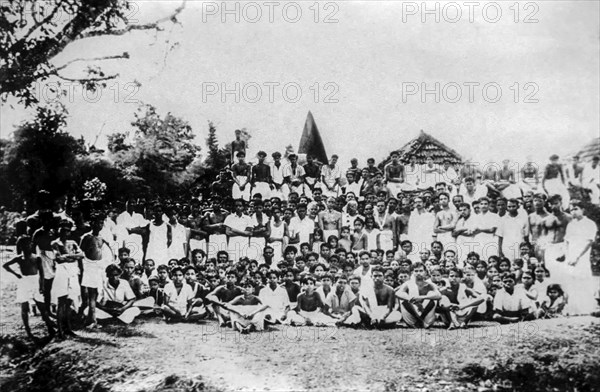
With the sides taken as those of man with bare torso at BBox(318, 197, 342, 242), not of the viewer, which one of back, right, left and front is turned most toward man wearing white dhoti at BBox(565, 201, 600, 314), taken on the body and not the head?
left

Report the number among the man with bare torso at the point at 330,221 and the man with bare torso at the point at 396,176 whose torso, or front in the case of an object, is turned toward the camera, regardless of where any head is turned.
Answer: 2

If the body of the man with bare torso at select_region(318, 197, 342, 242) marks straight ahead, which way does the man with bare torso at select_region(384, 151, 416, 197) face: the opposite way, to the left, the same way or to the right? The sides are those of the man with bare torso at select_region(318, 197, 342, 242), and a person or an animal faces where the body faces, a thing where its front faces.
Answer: the same way

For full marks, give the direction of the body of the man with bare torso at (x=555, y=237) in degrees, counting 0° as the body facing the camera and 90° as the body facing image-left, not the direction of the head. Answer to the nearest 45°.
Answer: approximately 0°

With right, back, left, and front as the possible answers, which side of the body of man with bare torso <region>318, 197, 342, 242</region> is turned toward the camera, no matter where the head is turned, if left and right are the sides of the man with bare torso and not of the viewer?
front

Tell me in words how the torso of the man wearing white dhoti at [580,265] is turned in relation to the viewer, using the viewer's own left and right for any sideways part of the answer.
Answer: facing the viewer and to the left of the viewer

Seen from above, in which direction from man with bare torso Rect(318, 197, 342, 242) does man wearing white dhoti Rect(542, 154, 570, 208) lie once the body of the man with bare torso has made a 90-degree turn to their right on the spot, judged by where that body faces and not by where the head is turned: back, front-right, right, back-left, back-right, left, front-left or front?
back

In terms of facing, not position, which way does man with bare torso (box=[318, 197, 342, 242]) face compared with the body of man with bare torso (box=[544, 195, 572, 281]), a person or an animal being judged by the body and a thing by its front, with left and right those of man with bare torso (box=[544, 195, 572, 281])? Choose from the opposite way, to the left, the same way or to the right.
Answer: the same way

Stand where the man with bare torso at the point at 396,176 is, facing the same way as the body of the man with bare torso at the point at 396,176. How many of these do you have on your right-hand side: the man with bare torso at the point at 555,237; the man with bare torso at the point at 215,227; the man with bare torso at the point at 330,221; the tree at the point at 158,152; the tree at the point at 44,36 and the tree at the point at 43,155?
5

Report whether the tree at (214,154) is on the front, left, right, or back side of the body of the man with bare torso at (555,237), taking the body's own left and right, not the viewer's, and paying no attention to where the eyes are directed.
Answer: right

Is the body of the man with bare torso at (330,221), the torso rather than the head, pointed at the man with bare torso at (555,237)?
no

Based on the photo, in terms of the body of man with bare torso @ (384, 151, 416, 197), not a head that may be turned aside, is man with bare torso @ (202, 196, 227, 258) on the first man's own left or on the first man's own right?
on the first man's own right

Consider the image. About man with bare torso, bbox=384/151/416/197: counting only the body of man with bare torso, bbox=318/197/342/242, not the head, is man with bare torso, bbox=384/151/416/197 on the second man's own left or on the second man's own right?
on the second man's own left

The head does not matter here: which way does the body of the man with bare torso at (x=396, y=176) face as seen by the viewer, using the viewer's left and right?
facing the viewer
